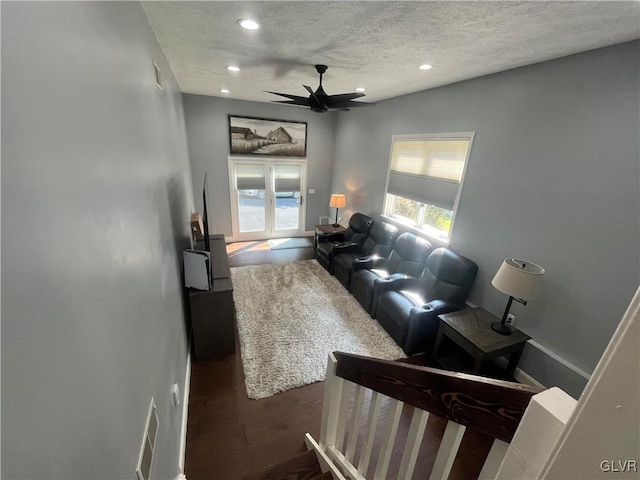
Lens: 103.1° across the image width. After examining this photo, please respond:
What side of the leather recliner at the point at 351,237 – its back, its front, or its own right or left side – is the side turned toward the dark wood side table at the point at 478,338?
left

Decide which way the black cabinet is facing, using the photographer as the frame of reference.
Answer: facing to the right of the viewer

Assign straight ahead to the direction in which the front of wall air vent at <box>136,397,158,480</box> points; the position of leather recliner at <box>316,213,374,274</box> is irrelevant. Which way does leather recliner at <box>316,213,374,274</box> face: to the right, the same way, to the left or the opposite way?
the opposite way

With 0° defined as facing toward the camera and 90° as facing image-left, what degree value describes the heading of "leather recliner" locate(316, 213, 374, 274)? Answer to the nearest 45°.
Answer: approximately 45°

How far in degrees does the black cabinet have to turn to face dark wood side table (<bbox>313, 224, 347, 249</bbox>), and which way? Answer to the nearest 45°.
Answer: approximately 45° to its left

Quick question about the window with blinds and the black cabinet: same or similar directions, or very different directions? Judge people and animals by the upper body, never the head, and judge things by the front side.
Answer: very different directions

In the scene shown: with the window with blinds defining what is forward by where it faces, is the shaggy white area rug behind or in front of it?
in front

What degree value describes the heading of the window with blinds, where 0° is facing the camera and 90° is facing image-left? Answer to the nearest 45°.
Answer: approximately 45°

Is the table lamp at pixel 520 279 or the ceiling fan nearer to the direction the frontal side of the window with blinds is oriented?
the ceiling fan

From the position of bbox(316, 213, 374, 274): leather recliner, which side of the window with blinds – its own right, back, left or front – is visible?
right

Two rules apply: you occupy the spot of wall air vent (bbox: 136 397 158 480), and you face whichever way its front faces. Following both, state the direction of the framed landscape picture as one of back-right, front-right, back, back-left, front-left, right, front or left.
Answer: front-left

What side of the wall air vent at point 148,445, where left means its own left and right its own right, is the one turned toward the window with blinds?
front

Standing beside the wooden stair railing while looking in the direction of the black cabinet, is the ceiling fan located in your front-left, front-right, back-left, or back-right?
front-right

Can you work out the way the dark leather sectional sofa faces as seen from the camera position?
facing the viewer and to the left of the viewer

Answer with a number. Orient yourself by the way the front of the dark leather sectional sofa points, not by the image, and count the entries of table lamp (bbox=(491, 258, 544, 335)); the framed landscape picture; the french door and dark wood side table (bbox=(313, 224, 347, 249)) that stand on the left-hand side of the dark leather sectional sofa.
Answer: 1

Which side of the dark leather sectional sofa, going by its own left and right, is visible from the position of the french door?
right

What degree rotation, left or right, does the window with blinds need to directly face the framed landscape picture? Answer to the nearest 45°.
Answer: approximately 45° to its right

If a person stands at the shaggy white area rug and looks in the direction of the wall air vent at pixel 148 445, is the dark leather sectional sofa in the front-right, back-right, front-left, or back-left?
back-left

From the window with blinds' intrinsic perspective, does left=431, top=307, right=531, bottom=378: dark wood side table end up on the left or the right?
on its left

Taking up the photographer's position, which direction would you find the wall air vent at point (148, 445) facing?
facing to the right of the viewer

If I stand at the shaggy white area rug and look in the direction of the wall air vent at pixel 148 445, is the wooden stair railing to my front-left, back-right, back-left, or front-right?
front-left

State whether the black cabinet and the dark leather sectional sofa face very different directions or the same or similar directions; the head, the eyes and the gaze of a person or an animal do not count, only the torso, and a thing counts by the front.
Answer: very different directions
